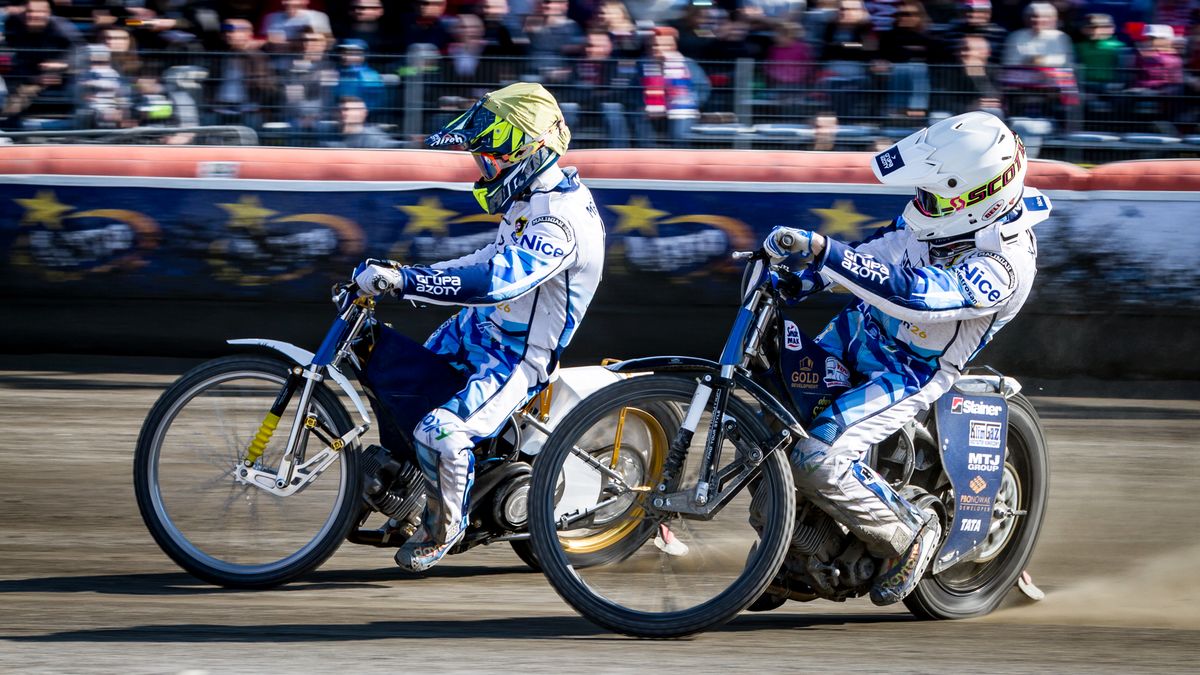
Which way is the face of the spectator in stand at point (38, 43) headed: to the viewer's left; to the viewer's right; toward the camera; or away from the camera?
toward the camera

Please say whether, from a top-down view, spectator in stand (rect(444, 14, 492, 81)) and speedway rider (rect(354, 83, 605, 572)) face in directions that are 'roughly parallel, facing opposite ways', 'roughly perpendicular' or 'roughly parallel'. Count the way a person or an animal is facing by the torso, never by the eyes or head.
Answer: roughly perpendicular

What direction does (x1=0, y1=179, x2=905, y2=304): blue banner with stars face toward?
toward the camera

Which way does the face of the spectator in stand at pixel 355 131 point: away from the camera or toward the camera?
toward the camera

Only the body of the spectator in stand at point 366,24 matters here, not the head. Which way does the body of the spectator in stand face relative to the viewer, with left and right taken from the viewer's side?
facing the viewer

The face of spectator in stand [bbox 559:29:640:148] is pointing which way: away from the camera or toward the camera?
toward the camera

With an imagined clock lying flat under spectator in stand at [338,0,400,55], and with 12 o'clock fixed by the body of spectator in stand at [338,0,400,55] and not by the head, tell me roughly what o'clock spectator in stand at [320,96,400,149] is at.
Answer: spectator in stand at [320,96,400,149] is roughly at 12 o'clock from spectator in stand at [338,0,400,55].

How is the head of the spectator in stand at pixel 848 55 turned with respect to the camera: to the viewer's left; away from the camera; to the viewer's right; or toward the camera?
toward the camera

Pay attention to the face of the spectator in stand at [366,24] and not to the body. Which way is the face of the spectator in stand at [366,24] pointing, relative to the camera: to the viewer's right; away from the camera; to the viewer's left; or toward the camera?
toward the camera

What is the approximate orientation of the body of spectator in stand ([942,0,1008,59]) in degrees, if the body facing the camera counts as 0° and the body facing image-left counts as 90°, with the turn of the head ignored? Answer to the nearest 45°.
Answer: approximately 0°

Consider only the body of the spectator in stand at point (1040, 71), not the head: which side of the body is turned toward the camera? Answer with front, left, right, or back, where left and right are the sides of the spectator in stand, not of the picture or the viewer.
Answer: front

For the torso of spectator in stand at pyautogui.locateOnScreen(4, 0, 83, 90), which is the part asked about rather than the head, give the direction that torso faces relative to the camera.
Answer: toward the camera

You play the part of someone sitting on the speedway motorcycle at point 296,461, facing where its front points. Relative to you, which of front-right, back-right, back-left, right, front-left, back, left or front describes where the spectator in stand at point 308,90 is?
right

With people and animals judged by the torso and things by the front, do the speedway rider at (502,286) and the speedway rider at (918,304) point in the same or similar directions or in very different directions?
same or similar directions

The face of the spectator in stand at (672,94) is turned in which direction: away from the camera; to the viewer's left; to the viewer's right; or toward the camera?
toward the camera

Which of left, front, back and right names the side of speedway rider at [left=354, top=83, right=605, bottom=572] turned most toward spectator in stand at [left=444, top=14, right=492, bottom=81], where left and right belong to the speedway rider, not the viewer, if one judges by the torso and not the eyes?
right
